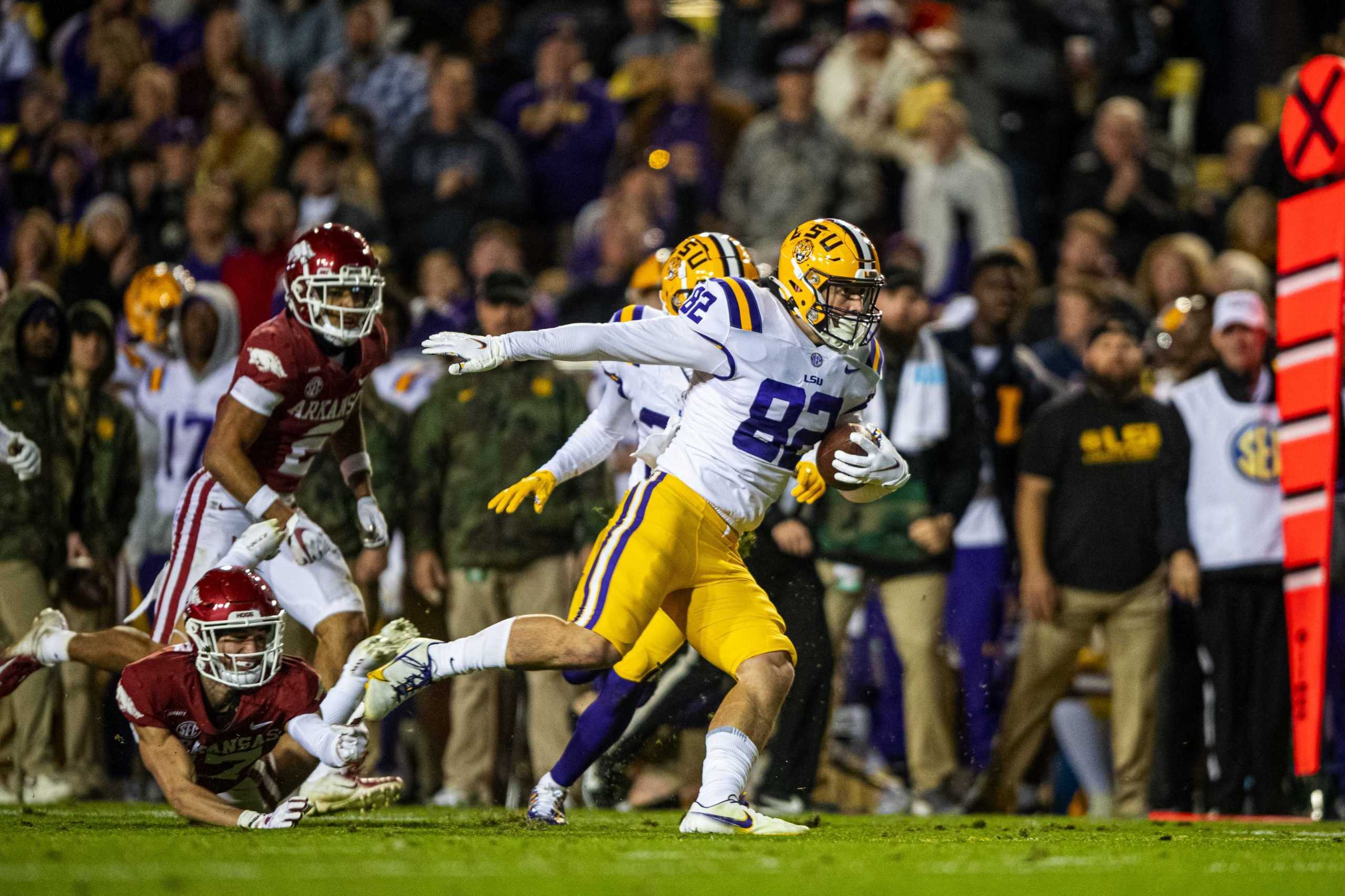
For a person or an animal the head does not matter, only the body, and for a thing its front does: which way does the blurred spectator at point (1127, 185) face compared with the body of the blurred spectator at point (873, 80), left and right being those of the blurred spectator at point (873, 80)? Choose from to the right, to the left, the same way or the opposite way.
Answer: the same way

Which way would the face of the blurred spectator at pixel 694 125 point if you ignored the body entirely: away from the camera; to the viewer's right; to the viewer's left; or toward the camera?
toward the camera

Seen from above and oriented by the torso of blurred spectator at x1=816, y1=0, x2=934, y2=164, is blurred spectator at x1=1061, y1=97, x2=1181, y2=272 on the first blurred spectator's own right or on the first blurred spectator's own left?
on the first blurred spectator's own left

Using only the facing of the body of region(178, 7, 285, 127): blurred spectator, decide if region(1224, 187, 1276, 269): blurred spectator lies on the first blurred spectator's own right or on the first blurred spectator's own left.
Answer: on the first blurred spectator's own left

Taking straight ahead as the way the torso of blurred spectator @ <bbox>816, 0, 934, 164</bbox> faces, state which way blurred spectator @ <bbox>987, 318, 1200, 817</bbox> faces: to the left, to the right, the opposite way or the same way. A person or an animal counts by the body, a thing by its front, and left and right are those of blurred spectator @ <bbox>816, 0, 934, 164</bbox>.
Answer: the same way

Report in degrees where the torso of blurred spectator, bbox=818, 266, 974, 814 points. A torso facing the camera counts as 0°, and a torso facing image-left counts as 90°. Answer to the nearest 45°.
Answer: approximately 45°

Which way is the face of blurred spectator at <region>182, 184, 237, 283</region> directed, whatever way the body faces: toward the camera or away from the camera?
toward the camera

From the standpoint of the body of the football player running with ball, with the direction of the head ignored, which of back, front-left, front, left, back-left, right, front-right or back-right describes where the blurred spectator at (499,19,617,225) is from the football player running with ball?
back-left

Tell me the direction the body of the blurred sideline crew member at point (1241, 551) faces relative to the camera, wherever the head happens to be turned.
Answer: toward the camera

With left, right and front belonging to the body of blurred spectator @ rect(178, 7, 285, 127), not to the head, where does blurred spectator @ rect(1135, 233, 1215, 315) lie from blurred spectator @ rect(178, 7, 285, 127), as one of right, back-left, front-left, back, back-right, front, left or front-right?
front-left

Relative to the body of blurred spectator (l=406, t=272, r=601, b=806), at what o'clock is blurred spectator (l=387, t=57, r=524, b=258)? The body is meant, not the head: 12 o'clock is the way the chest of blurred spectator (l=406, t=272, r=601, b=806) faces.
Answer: blurred spectator (l=387, t=57, r=524, b=258) is roughly at 6 o'clock from blurred spectator (l=406, t=272, r=601, b=806).

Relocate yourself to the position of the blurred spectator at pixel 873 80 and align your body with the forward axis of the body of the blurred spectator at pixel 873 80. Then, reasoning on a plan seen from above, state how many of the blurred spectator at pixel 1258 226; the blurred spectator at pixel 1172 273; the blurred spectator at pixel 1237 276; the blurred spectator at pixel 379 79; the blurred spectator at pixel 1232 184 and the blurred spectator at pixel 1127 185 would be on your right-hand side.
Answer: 1

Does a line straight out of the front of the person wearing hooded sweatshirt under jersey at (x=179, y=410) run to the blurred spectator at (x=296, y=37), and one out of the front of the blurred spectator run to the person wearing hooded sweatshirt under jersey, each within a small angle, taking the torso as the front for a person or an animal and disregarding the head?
no

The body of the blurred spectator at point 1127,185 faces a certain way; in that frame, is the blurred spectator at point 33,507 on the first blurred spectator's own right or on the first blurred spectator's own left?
on the first blurred spectator's own right

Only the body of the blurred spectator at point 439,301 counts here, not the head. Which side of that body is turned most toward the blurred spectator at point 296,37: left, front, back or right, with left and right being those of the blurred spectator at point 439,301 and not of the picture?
back

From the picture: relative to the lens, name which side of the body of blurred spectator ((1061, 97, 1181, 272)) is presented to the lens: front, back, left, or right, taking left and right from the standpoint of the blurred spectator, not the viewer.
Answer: front

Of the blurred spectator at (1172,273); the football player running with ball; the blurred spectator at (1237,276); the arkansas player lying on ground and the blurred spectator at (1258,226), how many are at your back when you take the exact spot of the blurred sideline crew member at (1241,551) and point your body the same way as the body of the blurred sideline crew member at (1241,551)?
3

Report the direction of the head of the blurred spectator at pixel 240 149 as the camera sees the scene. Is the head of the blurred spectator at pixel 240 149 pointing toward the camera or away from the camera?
toward the camera

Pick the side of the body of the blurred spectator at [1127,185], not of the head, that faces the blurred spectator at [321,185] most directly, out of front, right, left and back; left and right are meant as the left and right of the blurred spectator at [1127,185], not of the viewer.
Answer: right

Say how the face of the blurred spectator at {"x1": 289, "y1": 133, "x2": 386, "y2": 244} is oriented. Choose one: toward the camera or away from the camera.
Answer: toward the camera

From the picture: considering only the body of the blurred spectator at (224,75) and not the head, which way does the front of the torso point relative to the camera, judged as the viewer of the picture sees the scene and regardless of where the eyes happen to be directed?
toward the camera

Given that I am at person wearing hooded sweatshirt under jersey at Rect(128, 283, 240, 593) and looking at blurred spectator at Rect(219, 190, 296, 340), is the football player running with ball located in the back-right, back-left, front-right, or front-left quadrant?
back-right

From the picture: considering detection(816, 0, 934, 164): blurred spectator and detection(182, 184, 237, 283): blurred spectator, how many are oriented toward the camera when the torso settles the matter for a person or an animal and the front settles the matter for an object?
2
